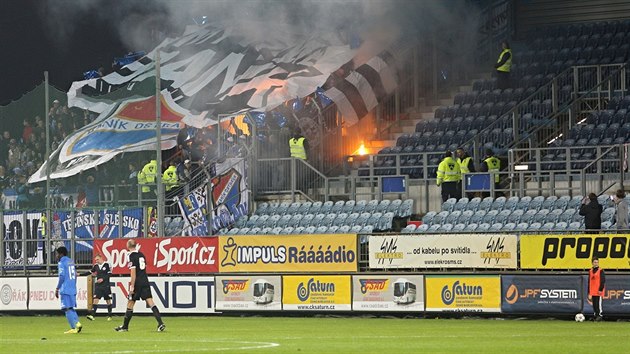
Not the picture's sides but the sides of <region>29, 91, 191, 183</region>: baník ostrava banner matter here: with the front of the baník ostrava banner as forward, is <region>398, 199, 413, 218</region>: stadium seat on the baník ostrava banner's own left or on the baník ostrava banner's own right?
on the baník ostrava banner's own left

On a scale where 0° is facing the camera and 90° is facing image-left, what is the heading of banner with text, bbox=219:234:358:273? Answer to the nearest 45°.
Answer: approximately 0°

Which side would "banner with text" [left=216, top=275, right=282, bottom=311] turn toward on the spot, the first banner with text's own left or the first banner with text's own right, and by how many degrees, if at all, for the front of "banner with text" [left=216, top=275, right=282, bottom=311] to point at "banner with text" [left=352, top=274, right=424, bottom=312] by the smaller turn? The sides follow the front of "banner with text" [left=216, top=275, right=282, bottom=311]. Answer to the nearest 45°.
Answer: approximately 45° to the first banner with text's own left

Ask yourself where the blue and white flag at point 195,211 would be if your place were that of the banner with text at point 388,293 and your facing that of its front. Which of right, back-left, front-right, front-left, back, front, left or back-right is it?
back-right
